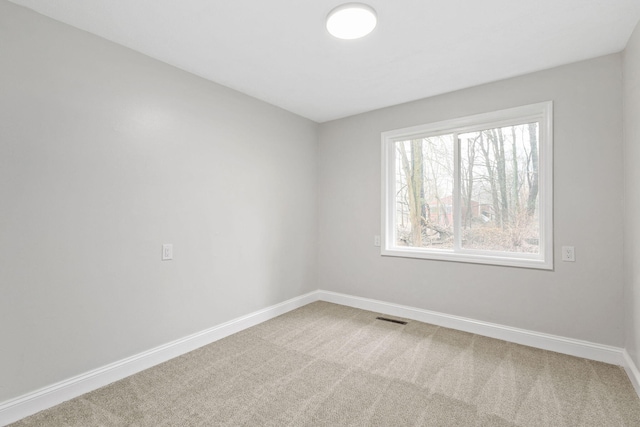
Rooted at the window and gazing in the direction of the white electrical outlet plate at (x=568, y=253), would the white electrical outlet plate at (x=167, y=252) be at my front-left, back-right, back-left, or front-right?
back-right

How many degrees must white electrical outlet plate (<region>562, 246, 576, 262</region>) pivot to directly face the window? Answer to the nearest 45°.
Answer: approximately 90° to its right

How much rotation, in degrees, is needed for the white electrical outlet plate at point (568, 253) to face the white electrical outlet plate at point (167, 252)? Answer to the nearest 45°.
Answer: approximately 45° to its right

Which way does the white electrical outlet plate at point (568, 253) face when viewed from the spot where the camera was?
facing the viewer

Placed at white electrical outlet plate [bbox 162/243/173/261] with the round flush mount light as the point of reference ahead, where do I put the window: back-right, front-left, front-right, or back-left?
front-left

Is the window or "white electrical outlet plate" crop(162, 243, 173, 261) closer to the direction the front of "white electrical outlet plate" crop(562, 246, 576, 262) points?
the white electrical outlet plate

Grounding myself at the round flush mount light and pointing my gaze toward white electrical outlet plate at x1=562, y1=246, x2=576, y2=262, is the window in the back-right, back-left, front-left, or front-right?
front-left

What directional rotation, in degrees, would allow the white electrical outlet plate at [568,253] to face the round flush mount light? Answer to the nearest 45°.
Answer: approximately 45° to its right

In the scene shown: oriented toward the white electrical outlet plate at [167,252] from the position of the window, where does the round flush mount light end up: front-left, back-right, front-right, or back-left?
front-left
